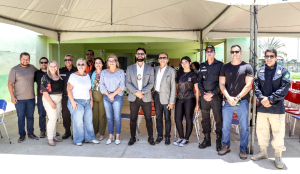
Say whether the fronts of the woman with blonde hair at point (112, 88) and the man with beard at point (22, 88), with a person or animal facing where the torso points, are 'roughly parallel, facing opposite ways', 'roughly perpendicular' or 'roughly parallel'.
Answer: roughly parallel

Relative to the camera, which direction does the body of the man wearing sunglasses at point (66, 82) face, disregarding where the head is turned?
toward the camera

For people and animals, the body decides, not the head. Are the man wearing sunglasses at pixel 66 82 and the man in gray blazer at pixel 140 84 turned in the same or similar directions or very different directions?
same or similar directions

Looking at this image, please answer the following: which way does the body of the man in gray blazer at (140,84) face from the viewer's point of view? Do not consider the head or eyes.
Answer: toward the camera

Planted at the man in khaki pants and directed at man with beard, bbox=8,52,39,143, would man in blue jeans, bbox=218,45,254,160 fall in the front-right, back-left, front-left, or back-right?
front-right

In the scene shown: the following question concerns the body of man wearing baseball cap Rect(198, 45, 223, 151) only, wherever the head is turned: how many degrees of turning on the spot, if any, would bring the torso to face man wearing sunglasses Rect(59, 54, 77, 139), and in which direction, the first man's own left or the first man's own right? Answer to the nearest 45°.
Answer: approximately 90° to the first man's own right

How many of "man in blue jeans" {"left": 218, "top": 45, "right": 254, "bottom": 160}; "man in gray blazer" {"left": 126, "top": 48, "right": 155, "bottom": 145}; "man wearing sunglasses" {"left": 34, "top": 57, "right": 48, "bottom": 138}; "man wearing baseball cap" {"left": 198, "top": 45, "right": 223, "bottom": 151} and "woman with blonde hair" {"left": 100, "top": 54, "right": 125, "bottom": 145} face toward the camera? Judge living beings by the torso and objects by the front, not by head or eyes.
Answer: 5

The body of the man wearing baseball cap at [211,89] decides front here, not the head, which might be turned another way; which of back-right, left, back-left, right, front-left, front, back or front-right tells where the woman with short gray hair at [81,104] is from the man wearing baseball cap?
right

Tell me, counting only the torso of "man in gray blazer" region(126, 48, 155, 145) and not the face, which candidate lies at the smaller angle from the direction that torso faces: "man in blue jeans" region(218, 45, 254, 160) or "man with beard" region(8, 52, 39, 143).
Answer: the man in blue jeans

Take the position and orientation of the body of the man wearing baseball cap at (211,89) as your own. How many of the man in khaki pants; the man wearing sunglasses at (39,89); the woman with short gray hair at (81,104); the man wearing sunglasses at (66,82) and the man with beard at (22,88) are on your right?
4
